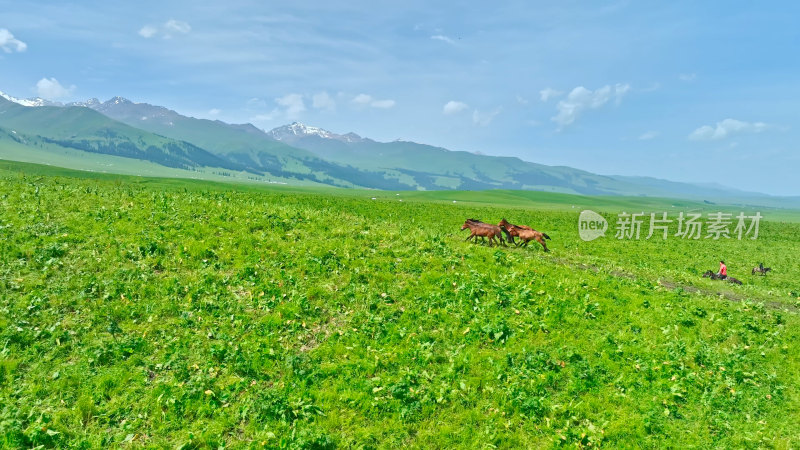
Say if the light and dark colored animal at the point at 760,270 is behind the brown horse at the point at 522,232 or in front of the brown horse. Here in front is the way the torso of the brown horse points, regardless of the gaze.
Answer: behind
